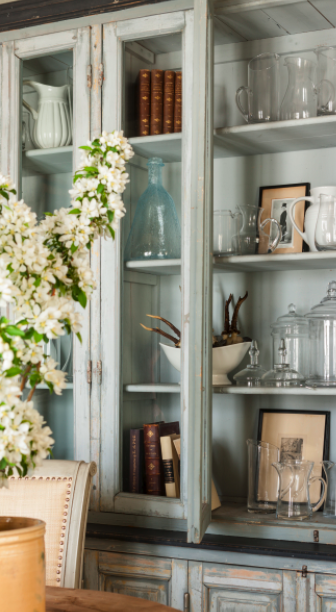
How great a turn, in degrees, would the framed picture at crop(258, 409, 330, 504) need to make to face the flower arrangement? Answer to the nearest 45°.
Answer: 0° — it already faces it

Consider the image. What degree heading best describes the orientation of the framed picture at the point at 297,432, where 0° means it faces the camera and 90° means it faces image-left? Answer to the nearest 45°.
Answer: approximately 0°
